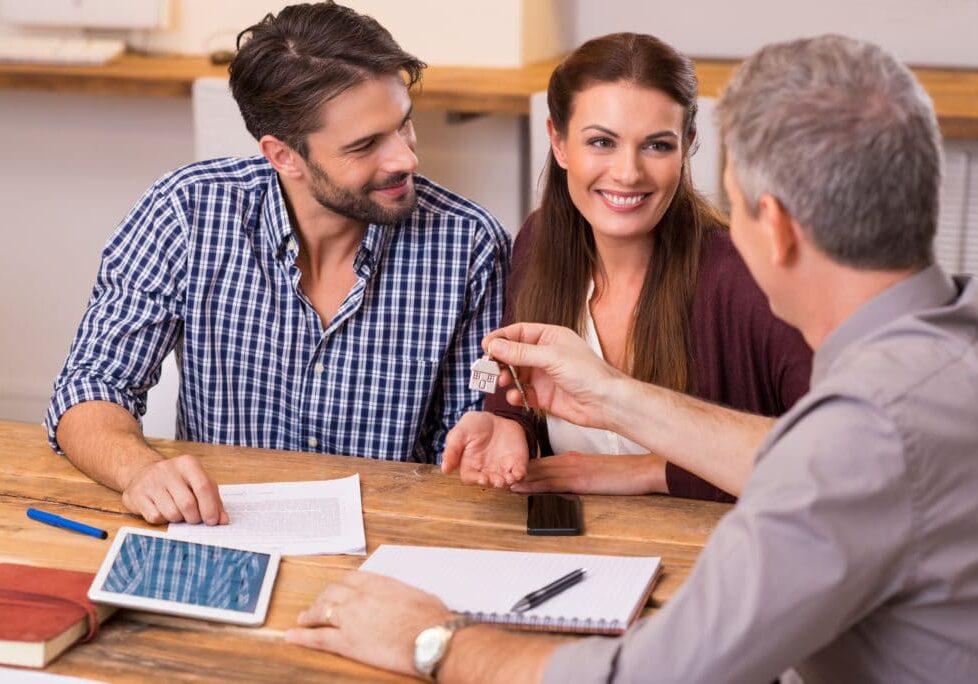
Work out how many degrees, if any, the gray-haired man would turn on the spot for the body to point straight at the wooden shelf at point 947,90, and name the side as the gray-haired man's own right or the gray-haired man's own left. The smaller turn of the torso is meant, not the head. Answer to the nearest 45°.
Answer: approximately 45° to the gray-haired man's own right

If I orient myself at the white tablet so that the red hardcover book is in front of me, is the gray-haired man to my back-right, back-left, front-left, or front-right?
back-left

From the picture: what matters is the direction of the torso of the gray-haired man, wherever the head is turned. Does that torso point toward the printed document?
yes

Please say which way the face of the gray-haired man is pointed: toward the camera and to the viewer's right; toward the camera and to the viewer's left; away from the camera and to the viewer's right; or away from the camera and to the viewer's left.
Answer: away from the camera and to the viewer's left

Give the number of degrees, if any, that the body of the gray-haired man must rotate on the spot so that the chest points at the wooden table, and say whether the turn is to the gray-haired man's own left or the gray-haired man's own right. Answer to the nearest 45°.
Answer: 0° — they already face it

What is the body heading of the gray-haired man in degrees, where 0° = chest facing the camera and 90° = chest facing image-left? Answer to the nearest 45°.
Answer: approximately 135°
